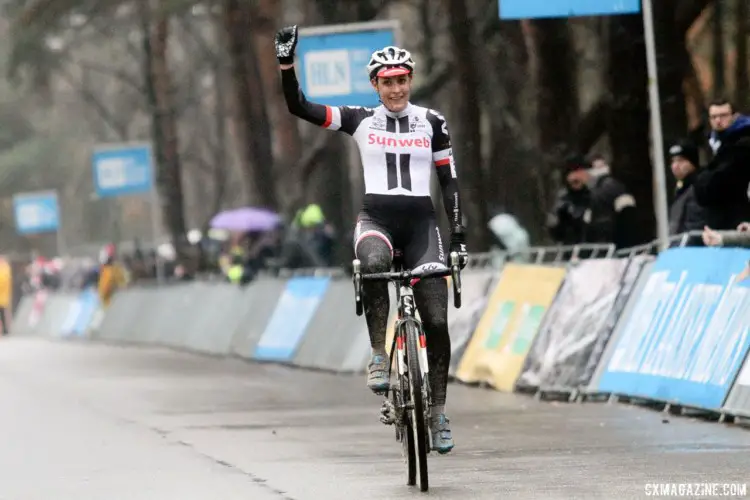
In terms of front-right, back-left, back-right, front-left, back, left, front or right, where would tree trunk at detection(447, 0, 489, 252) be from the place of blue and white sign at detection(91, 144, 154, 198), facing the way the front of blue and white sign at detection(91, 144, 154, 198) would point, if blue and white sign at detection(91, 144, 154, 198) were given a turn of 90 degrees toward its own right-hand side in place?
back-left

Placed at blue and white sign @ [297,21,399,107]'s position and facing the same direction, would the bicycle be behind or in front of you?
in front

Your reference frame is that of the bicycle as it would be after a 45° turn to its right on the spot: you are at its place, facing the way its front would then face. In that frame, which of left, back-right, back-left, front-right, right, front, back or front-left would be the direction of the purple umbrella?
back-right

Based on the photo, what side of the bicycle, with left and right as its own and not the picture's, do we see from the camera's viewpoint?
front

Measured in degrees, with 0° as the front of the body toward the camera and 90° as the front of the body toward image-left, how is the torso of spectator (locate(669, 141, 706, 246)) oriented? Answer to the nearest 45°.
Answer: approximately 45°

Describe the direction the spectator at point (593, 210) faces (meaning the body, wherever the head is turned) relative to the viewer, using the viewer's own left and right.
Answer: facing the viewer and to the left of the viewer

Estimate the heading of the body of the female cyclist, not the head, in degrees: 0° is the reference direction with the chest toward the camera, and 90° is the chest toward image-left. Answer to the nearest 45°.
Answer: approximately 0°

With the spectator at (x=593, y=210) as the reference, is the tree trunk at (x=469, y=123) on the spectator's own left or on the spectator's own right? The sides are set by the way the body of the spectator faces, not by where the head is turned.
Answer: on the spectator's own right

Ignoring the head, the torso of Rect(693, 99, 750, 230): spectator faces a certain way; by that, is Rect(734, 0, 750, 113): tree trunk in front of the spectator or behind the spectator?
behind

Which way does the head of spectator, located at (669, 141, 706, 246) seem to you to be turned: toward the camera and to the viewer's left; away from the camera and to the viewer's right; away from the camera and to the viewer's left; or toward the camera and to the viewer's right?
toward the camera and to the viewer's left

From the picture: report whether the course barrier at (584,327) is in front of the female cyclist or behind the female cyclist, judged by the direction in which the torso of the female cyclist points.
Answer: behind

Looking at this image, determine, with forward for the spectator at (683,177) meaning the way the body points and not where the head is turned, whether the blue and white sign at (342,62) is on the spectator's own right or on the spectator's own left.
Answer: on the spectator's own right

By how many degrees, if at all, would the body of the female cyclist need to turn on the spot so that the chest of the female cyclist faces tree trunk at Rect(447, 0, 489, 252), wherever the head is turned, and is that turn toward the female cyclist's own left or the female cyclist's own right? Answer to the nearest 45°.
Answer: approximately 180°

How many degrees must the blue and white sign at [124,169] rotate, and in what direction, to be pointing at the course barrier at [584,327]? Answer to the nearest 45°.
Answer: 0° — it already faces it
